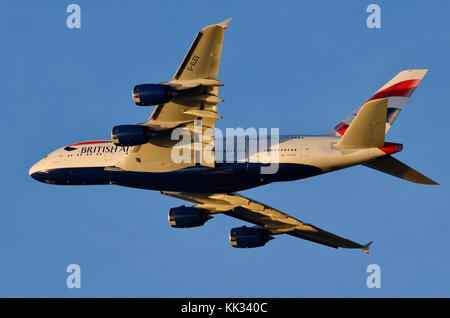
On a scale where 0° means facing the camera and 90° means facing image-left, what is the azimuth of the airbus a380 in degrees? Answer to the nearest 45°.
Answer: approximately 90°
